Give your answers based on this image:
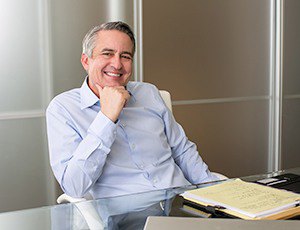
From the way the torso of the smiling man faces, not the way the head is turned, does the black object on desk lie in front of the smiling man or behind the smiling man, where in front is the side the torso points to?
in front

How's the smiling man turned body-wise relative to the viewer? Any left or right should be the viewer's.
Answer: facing the viewer and to the right of the viewer

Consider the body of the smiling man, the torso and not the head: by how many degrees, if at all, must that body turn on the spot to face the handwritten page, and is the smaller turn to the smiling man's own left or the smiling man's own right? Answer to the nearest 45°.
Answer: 0° — they already face it
